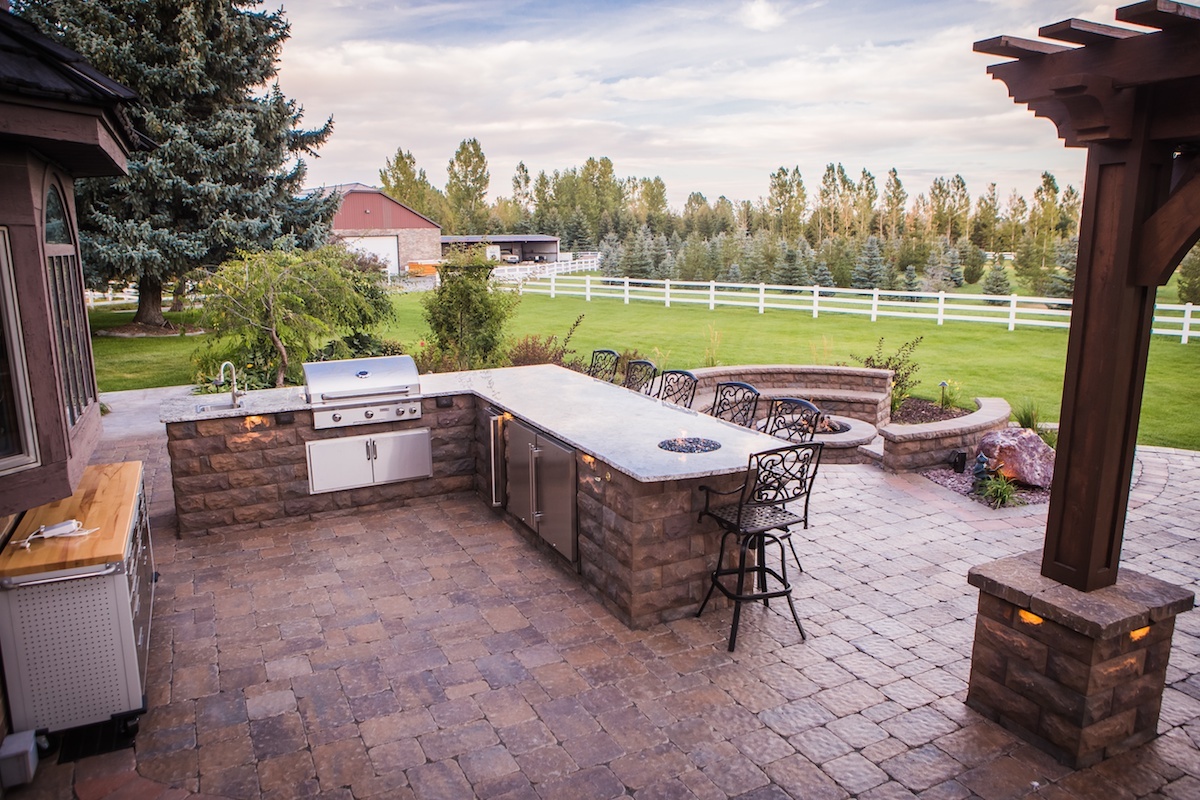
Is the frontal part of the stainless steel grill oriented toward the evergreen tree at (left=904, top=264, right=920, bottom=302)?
no

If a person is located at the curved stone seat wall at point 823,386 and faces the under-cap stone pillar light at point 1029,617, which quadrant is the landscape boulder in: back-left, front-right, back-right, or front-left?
front-left

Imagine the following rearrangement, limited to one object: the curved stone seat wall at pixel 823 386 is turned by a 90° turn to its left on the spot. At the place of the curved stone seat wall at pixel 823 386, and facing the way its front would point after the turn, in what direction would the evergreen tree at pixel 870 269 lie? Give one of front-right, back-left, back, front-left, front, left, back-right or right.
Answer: left

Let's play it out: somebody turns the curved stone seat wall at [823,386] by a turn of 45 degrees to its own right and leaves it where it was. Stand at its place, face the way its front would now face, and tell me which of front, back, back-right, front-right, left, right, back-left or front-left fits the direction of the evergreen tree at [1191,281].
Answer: back

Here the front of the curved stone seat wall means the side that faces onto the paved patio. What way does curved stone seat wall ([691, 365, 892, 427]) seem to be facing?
toward the camera

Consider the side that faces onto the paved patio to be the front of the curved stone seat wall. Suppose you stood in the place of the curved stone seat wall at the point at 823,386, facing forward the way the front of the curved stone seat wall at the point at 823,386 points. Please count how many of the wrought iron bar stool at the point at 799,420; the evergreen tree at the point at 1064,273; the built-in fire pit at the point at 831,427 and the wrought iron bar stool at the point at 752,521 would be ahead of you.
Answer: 3

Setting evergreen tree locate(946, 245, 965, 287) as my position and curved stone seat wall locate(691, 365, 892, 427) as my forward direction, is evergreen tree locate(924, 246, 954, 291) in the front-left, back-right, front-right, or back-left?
front-right

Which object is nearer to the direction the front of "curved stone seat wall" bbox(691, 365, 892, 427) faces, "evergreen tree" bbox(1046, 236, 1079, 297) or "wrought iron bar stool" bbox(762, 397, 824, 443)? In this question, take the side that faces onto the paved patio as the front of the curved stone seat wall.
the wrought iron bar stool

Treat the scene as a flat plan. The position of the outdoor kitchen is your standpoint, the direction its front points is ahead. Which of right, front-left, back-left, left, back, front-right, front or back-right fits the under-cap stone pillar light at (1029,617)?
front-left

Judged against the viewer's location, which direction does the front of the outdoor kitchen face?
facing the viewer

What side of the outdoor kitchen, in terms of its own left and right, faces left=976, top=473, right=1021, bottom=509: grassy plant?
left

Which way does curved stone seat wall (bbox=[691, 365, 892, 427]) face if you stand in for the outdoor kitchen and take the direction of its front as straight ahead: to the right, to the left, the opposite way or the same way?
the same way

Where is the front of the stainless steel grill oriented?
toward the camera

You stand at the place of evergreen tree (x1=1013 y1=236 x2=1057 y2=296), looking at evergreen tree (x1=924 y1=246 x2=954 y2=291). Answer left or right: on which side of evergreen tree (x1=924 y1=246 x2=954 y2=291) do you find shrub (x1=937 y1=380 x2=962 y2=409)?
left

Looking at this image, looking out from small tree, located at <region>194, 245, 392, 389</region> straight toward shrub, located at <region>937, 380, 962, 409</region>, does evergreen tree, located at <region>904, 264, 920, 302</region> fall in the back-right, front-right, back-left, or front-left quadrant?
front-left

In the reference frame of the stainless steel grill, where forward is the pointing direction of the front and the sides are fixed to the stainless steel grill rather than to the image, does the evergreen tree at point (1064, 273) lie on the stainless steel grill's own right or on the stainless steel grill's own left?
on the stainless steel grill's own left
